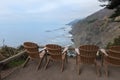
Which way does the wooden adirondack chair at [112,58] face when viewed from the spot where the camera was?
facing away from the viewer and to the left of the viewer

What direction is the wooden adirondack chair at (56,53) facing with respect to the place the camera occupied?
facing away from the viewer and to the right of the viewer

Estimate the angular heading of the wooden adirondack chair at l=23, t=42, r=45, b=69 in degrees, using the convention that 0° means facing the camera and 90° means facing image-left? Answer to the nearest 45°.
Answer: approximately 225°

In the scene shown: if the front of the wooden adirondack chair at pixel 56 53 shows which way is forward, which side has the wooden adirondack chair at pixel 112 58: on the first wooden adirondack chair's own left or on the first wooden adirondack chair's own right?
on the first wooden adirondack chair's own right

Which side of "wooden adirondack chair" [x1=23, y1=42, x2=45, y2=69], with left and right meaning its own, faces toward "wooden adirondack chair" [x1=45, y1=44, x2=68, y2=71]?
right

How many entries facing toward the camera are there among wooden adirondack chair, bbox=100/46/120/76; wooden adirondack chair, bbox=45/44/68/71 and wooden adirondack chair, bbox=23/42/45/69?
0

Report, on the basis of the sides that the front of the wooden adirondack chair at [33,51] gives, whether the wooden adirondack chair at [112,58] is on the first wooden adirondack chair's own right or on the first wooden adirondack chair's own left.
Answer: on the first wooden adirondack chair's own right

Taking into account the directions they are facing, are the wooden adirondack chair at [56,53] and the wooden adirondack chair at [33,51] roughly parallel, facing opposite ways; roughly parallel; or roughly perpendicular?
roughly parallel
